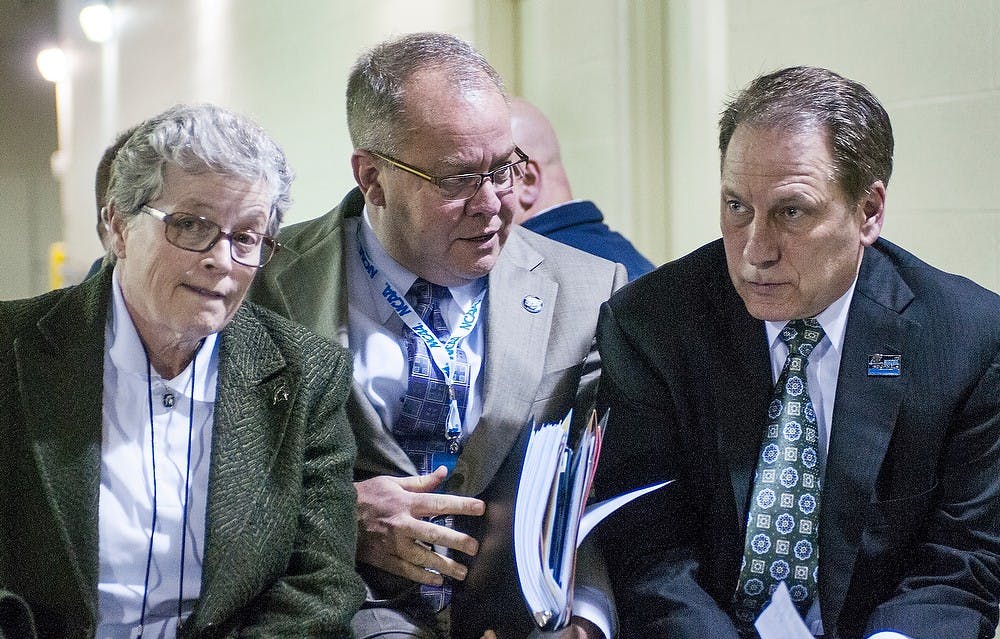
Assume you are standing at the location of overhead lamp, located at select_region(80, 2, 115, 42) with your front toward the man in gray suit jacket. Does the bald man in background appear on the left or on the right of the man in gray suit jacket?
left

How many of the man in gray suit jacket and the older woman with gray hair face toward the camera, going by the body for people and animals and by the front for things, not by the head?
2

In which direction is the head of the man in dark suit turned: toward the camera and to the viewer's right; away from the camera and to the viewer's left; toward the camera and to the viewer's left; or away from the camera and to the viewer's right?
toward the camera and to the viewer's left

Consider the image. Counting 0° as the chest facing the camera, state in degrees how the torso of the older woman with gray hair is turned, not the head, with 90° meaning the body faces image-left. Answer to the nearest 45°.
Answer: approximately 0°

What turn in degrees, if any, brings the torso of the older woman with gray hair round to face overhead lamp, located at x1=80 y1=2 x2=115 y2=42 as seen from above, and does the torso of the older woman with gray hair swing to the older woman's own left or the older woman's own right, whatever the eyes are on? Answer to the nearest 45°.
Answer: approximately 180°

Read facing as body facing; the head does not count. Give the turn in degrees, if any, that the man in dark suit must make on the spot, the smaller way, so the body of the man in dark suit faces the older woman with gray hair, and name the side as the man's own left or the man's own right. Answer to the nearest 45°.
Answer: approximately 45° to the man's own right

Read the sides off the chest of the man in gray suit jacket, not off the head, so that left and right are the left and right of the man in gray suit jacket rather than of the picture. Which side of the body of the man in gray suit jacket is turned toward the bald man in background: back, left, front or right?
back

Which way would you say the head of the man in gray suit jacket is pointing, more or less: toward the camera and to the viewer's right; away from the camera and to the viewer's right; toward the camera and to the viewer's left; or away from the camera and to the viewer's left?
toward the camera and to the viewer's right

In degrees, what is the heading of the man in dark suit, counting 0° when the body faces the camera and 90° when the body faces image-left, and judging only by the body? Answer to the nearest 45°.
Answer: approximately 45°

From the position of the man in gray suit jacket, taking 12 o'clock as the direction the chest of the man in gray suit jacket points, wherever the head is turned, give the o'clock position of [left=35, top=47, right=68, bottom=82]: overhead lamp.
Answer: The overhead lamp is roughly at 5 o'clock from the man in gray suit jacket.

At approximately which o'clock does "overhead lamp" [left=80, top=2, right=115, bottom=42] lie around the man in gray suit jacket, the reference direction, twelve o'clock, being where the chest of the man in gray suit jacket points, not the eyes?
The overhead lamp is roughly at 5 o'clock from the man in gray suit jacket.

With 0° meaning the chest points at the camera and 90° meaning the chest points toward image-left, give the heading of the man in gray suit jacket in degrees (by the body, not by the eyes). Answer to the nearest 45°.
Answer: approximately 0°
